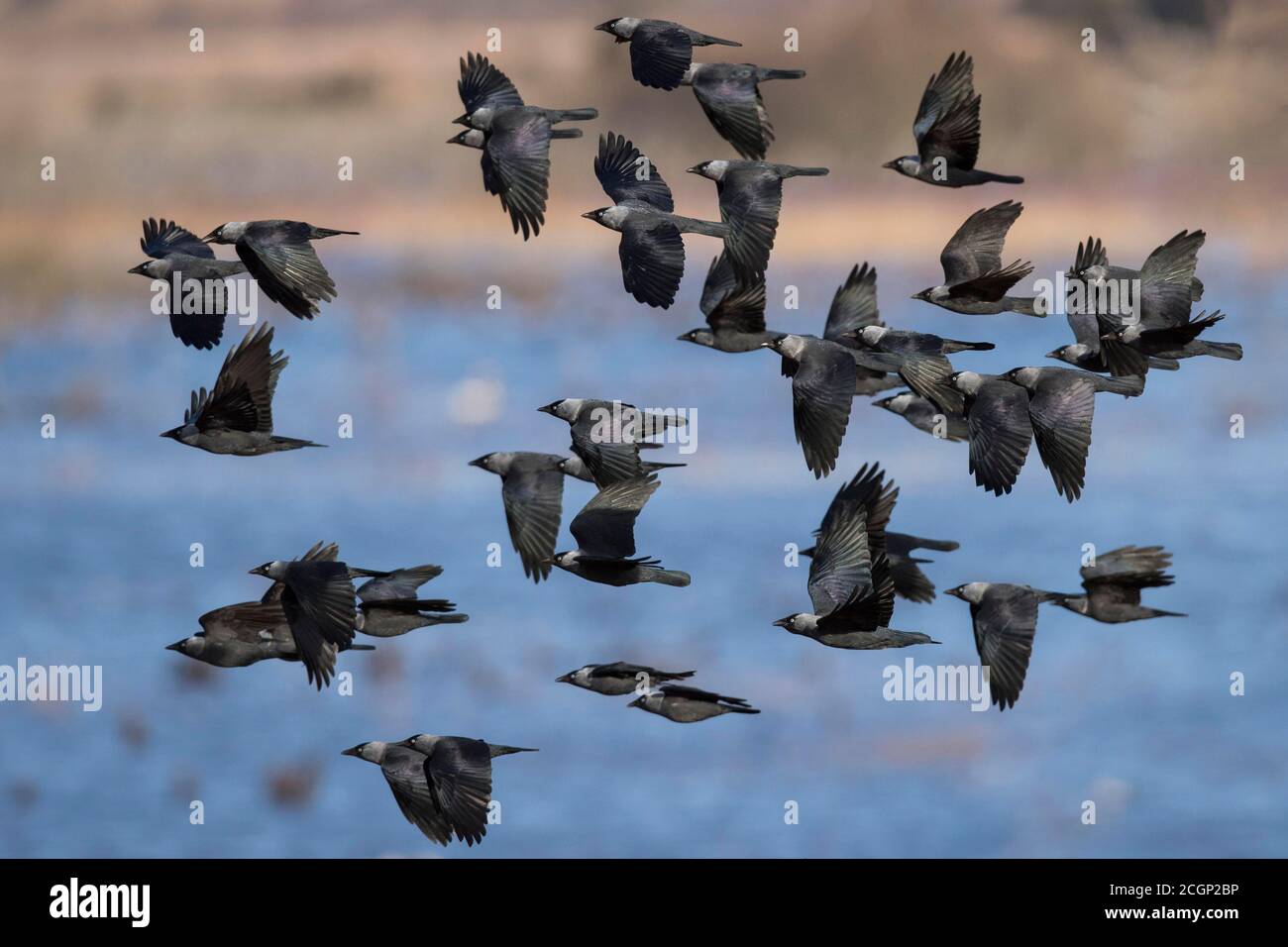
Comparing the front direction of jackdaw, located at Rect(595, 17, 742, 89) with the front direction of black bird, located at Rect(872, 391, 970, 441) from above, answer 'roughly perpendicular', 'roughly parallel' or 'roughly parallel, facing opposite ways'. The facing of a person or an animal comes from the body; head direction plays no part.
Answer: roughly parallel

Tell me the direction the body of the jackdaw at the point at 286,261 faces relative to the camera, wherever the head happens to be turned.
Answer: to the viewer's left

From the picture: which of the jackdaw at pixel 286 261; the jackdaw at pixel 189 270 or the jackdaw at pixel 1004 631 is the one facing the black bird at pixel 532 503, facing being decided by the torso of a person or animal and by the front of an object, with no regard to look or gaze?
the jackdaw at pixel 1004 631

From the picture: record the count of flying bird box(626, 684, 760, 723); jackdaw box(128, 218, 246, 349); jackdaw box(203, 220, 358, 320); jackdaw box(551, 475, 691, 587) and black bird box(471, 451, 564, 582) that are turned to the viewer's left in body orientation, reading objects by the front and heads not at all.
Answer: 5

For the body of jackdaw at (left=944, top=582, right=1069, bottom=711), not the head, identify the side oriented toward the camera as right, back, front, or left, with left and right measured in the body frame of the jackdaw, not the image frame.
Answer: left

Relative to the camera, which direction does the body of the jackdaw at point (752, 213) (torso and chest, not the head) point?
to the viewer's left

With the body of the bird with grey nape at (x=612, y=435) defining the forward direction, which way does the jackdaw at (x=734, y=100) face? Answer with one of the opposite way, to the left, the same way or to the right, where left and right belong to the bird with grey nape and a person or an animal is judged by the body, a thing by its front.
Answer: the same way

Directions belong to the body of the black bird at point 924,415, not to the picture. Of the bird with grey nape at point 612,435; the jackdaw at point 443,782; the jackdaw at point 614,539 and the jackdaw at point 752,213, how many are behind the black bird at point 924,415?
0

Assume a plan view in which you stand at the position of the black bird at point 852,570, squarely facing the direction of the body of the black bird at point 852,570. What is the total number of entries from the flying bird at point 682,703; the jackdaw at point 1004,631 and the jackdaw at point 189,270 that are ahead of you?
2

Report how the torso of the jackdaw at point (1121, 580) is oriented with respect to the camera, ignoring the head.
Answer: to the viewer's left

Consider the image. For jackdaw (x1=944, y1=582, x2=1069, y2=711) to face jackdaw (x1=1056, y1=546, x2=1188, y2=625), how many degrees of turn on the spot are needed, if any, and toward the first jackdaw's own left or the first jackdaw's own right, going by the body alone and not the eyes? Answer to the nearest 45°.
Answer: approximately 135° to the first jackdaw's own right

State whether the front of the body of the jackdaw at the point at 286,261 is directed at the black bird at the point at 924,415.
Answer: no

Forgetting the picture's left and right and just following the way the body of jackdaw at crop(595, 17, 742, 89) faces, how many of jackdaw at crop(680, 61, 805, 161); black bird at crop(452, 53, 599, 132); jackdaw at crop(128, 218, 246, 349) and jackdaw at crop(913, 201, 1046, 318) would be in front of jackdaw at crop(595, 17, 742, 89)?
2

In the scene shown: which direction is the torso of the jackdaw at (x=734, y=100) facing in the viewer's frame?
to the viewer's left

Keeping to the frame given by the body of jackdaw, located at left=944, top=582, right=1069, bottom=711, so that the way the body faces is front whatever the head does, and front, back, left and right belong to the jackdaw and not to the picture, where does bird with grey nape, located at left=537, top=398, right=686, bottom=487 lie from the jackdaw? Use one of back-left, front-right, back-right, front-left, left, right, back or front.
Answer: front

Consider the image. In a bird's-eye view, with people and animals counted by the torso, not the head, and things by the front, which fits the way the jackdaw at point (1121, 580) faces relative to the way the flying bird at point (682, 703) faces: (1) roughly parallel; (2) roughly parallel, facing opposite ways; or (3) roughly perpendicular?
roughly parallel

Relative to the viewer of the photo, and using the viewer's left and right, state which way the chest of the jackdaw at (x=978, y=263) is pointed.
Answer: facing to the left of the viewer

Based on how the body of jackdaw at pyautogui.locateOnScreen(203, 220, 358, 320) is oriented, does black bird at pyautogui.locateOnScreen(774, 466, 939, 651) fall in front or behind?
behind

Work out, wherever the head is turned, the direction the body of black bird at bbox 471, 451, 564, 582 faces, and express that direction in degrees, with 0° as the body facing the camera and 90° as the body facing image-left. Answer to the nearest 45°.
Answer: approximately 90°

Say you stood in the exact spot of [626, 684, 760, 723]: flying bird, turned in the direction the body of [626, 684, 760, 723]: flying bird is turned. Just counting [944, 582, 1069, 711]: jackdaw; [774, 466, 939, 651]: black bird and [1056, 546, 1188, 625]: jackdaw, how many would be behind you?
3
